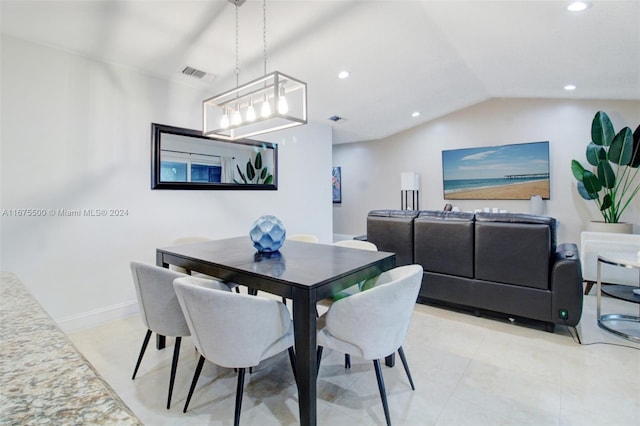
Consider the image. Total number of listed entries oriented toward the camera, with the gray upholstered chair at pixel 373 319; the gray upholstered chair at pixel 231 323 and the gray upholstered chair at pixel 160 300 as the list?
0

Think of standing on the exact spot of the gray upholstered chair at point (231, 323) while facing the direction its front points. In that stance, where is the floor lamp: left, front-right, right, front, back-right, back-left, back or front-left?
front

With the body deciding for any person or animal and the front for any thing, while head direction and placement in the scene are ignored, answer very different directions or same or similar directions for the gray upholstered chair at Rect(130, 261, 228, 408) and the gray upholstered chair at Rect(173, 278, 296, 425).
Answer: same or similar directions

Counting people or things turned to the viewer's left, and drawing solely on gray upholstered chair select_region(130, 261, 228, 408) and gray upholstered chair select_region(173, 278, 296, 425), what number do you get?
0

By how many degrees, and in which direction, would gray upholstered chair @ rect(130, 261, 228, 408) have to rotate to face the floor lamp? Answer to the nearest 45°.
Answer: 0° — it already faces it

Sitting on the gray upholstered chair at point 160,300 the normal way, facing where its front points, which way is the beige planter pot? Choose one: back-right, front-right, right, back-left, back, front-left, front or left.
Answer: front-right

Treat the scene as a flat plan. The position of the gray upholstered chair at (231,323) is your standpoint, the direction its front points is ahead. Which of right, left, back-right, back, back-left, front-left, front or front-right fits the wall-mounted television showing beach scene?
front

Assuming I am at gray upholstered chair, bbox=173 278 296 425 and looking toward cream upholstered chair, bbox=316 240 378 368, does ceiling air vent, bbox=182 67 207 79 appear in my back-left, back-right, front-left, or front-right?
front-left

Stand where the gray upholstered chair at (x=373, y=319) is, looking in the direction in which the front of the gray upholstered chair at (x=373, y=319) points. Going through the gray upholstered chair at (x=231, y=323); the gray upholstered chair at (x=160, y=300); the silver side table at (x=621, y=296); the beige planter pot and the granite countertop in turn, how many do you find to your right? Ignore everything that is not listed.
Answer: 2

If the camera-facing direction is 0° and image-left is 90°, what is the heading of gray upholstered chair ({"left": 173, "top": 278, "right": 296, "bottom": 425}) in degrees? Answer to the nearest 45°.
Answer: approximately 225°

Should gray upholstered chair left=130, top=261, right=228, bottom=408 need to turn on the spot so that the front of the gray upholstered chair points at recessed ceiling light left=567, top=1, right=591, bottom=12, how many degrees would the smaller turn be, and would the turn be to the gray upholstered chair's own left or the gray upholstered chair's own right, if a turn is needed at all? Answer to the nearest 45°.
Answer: approximately 45° to the gray upholstered chair's own right

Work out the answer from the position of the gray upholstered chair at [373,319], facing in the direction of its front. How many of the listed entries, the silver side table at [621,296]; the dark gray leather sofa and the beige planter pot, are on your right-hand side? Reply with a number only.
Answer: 3

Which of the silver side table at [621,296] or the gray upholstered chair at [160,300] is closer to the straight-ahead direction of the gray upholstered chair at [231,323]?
the silver side table

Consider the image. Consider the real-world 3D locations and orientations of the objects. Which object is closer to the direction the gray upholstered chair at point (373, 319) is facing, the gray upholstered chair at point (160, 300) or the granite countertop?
the gray upholstered chair

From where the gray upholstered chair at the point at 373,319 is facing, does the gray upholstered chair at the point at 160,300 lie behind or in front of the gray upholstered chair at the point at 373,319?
in front

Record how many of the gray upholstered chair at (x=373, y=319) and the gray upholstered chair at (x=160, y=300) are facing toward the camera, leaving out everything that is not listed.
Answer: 0
